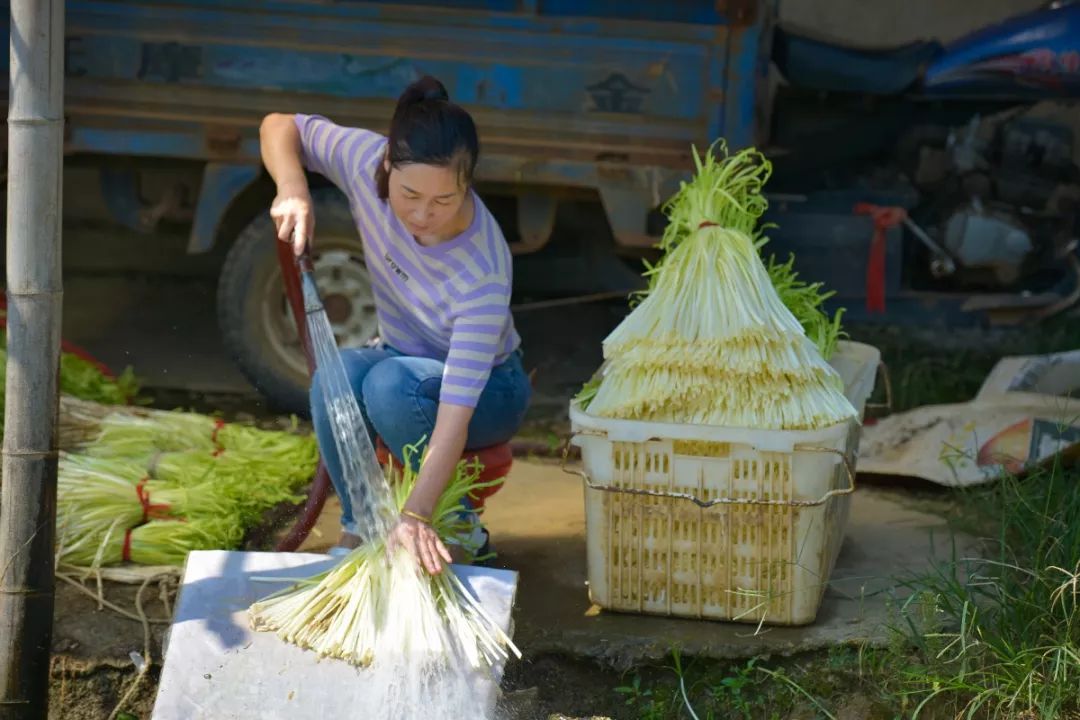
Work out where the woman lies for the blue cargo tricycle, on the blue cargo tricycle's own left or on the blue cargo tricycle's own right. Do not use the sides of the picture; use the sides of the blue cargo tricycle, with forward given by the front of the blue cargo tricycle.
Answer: on the blue cargo tricycle's own right

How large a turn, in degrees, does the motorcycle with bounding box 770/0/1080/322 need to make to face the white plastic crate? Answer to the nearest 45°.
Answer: approximately 90° to its right

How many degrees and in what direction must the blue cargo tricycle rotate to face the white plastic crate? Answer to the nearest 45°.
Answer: approximately 45° to its right

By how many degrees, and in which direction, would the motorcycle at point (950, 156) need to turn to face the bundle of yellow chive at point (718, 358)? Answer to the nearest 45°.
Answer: approximately 90° to its right

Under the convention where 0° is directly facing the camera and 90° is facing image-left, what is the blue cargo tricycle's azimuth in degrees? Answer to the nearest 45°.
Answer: approximately 270°

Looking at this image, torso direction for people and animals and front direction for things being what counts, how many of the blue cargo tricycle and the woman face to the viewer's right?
1

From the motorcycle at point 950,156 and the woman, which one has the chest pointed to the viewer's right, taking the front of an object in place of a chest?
the motorcycle

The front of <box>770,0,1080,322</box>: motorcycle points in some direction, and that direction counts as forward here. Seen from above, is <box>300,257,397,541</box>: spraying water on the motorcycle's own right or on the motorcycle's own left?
on the motorcycle's own right

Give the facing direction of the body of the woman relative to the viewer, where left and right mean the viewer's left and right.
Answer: facing the viewer and to the left of the viewer
